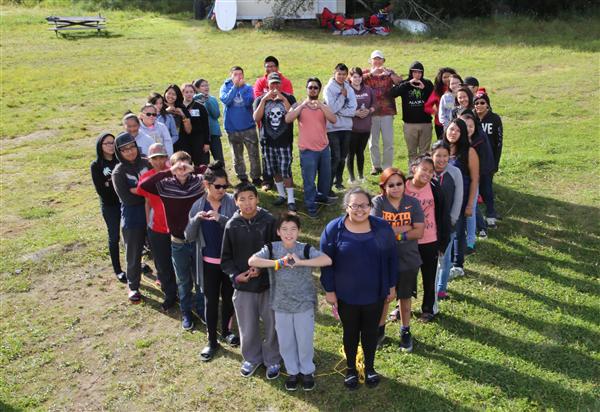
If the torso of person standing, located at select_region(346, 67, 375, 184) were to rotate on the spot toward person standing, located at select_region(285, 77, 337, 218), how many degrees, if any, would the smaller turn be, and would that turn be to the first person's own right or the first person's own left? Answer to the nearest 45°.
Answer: approximately 45° to the first person's own right

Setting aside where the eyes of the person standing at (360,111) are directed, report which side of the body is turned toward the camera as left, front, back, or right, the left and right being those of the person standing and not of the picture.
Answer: front

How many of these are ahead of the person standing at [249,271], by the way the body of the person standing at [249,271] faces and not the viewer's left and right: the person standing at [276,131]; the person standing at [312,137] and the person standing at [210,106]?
0

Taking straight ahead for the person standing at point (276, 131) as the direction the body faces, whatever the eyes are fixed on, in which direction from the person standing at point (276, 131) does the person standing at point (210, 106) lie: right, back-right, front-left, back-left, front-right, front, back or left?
back-right

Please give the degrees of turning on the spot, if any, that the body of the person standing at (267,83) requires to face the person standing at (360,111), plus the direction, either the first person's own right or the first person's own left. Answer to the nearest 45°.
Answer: approximately 90° to the first person's own left

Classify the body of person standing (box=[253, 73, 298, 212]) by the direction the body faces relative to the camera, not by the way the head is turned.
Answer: toward the camera

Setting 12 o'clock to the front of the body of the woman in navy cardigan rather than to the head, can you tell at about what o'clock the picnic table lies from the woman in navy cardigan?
The picnic table is roughly at 5 o'clock from the woman in navy cardigan.

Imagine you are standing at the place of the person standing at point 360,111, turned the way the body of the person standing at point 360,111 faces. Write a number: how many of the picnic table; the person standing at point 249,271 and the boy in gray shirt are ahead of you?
2

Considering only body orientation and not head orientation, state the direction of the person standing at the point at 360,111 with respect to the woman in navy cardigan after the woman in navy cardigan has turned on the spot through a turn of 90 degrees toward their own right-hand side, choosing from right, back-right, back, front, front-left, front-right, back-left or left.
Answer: right

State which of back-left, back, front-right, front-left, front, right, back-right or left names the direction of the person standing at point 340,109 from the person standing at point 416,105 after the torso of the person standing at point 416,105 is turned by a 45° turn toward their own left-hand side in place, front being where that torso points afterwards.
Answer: right

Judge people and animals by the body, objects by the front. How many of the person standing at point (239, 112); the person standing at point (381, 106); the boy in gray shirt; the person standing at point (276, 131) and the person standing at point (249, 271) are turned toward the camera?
5

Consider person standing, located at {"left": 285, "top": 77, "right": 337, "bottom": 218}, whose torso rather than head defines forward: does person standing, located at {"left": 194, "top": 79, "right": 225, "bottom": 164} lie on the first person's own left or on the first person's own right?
on the first person's own right

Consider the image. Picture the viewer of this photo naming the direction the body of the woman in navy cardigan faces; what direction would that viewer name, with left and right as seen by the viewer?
facing the viewer
